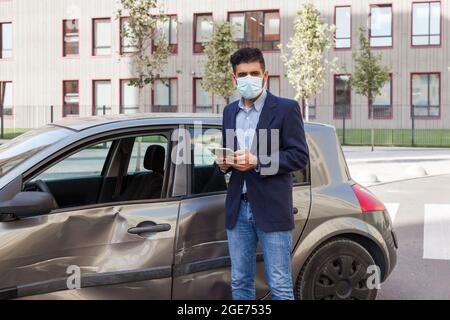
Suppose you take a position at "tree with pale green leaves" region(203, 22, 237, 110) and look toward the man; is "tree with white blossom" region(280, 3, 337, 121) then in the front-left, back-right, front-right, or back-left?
front-left

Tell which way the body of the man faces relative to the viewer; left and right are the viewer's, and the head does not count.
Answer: facing the viewer and to the left of the viewer

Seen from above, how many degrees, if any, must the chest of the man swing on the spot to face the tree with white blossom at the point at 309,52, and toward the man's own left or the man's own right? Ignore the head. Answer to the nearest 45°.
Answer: approximately 135° to the man's own right

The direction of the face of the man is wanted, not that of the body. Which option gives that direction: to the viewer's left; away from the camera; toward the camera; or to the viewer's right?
toward the camera

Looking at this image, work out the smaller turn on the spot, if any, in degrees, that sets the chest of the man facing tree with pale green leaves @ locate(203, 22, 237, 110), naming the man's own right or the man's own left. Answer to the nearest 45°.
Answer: approximately 135° to the man's own right

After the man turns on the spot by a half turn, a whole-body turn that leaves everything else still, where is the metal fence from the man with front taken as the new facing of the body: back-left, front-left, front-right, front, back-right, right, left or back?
front-left
